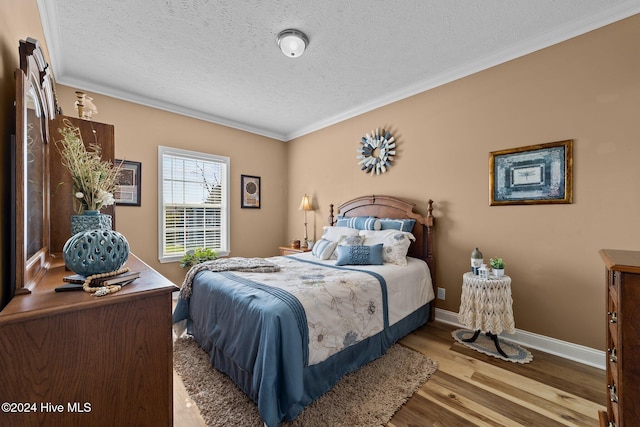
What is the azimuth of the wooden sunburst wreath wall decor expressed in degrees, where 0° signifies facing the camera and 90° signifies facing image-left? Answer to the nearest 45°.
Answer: approximately 45°

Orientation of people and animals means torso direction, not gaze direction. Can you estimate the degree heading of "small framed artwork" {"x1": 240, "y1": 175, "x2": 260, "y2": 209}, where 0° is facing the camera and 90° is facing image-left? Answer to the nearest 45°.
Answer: approximately 315°

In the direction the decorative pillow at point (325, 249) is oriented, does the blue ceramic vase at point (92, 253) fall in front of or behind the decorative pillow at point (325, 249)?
in front

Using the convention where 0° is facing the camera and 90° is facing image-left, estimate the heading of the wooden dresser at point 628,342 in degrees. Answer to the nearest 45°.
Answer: approximately 90°

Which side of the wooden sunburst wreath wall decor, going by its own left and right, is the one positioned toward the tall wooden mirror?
front

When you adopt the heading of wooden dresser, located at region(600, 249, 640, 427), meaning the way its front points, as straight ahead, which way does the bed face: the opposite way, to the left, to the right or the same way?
to the left

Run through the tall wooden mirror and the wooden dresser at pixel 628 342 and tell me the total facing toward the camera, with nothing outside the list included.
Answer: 0

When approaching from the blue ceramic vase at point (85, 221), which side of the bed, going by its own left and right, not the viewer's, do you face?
front

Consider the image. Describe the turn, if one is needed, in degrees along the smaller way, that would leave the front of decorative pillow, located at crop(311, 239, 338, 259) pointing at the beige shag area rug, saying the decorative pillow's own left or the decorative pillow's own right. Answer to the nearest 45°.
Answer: approximately 45° to the decorative pillow's own left

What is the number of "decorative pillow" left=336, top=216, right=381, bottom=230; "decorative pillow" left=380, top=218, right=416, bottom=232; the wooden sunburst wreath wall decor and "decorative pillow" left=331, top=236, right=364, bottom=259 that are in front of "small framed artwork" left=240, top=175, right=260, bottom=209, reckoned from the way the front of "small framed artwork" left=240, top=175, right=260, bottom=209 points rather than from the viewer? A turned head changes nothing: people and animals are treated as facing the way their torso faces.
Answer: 4

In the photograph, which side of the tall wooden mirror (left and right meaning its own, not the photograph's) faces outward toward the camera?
right

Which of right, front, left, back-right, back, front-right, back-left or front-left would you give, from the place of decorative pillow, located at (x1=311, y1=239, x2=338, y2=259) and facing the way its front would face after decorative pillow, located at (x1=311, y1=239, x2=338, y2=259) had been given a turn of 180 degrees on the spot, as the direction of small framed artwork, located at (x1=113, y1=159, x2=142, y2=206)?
back-left

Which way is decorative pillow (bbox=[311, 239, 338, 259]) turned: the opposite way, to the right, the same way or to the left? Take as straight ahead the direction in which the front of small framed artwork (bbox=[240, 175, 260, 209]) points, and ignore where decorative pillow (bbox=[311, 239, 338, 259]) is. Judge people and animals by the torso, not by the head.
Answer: to the right
